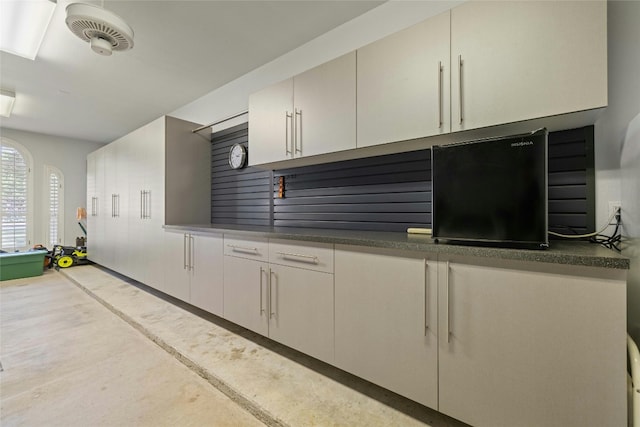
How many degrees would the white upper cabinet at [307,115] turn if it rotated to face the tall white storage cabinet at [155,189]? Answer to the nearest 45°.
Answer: approximately 90° to its right

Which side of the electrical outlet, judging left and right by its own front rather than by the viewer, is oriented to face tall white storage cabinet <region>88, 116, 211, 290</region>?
right

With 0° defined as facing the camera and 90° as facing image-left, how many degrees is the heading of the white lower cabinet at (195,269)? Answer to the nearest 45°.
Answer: approximately 45°

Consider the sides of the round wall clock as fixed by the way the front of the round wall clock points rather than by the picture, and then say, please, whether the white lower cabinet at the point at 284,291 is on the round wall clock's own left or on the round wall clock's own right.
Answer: on the round wall clock's own left

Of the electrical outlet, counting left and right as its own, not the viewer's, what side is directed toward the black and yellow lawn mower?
right

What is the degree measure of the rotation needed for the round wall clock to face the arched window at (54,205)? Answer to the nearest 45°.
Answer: approximately 90° to its right

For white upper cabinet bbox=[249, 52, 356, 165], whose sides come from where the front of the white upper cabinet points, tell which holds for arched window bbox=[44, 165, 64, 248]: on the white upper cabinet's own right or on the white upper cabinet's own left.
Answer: on the white upper cabinet's own right

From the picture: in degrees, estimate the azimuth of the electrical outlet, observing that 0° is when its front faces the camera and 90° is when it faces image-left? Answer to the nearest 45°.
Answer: approximately 0°
